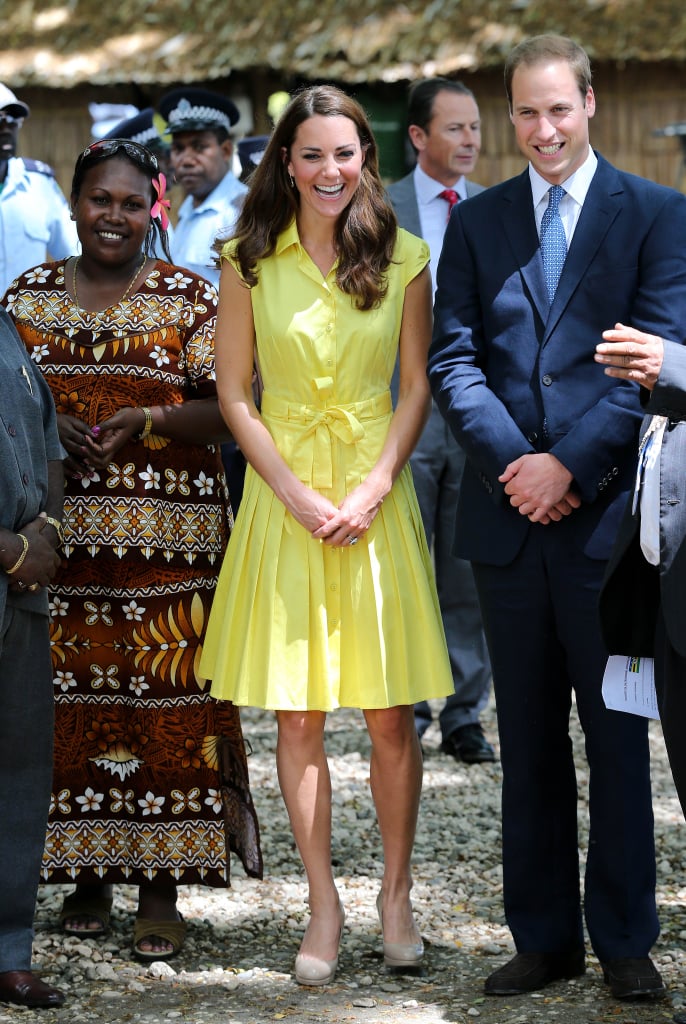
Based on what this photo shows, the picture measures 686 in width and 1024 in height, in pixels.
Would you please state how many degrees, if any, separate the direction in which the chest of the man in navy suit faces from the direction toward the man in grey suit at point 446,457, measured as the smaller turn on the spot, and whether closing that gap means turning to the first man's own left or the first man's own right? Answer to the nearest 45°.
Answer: approximately 180°

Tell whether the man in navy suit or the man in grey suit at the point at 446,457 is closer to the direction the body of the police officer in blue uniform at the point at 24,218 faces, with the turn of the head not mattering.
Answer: the man in navy suit

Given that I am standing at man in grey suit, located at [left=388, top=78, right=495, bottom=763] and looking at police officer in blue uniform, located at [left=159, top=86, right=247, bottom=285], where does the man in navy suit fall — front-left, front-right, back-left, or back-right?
back-left

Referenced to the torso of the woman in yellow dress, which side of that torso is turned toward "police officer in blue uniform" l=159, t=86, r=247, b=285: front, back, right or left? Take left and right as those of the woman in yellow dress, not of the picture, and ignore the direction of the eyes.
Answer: back

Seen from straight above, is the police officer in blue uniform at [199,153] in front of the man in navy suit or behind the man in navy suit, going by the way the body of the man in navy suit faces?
behind

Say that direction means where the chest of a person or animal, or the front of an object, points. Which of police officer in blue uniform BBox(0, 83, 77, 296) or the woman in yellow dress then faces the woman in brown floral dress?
the police officer in blue uniform

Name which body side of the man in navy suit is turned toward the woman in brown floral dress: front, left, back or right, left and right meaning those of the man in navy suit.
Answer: right

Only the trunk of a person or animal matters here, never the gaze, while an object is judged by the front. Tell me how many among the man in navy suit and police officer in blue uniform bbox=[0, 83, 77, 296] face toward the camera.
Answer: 2

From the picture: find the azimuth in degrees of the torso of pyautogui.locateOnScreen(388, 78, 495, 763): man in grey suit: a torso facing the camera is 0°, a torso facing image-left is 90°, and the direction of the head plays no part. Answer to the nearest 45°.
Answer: approximately 315°

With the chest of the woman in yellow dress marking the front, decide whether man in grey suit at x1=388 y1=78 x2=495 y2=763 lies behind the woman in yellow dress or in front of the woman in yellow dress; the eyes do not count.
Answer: behind
